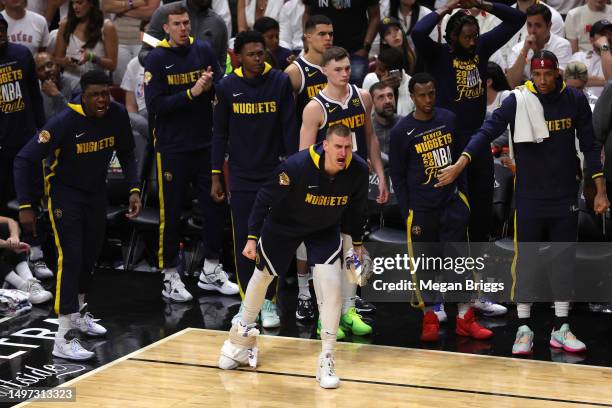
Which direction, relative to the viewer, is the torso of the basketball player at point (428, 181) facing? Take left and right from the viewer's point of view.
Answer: facing the viewer and to the right of the viewer

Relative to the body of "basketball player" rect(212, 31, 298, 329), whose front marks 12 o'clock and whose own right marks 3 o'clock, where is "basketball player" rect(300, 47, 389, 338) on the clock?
"basketball player" rect(300, 47, 389, 338) is roughly at 10 o'clock from "basketball player" rect(212, 31, 298, 329).

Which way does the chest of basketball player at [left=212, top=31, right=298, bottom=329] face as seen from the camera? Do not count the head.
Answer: toward the camera

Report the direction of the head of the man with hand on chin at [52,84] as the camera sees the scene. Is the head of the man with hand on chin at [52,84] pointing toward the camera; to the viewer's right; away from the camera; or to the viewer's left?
toward the camera

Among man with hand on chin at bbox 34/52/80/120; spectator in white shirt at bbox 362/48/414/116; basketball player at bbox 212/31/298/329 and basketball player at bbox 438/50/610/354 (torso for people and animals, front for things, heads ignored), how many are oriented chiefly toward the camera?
4

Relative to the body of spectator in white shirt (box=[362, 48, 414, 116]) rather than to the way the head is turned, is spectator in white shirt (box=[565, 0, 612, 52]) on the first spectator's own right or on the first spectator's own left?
on the first spectator's own left

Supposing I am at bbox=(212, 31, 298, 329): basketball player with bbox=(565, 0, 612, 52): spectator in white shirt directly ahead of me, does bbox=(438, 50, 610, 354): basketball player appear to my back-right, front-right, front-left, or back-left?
front-right

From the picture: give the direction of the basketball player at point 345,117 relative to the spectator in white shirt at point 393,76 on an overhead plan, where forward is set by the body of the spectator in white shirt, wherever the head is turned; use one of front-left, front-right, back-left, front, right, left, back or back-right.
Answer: front

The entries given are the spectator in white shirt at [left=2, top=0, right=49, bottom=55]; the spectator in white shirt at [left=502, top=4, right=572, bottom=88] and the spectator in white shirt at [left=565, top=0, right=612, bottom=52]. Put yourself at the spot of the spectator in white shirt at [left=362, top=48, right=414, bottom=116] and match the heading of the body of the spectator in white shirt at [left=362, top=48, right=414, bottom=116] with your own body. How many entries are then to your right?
1

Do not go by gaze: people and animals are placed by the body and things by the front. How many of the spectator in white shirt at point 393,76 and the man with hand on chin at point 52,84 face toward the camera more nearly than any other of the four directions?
2

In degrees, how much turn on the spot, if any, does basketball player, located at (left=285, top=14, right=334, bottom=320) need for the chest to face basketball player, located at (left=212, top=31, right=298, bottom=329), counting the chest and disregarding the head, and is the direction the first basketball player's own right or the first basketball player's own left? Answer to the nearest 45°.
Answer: approximately 135° to the first basketball player's own right

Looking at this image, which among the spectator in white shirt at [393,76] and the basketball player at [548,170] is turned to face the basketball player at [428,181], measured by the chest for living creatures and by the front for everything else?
the spectator in white shirt

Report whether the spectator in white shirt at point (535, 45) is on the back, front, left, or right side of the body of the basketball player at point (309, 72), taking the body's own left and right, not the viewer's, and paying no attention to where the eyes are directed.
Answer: left

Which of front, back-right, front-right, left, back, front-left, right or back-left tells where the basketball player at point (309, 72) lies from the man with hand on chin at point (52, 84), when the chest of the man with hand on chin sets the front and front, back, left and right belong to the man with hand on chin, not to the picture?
front-left
